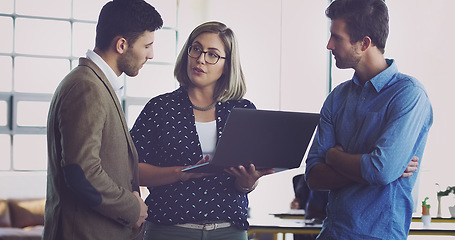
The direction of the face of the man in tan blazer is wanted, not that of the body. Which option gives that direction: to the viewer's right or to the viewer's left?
to the viewer's right

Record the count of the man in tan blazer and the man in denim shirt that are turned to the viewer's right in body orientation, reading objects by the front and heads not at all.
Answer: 1

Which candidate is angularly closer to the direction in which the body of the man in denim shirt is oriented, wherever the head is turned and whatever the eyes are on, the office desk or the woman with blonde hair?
the woman with blonde hair

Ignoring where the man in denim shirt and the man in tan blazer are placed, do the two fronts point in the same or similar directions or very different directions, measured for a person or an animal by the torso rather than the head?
very different directions

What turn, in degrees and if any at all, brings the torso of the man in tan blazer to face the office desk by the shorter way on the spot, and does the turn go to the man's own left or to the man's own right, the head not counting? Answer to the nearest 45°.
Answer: approximately 45° to the man's own left

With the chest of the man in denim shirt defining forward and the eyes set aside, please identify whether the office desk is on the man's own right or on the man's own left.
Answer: on the man's own right

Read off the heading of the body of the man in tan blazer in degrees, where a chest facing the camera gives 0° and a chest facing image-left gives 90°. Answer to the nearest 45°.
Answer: approximately 270°

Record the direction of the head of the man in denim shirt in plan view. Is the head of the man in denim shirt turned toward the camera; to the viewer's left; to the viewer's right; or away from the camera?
to the viewer's left

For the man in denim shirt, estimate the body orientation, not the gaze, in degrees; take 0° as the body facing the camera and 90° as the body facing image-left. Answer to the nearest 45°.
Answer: approximately 45°

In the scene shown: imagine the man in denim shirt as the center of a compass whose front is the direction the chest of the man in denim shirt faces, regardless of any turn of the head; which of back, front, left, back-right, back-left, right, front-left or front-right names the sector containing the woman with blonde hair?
front-right
